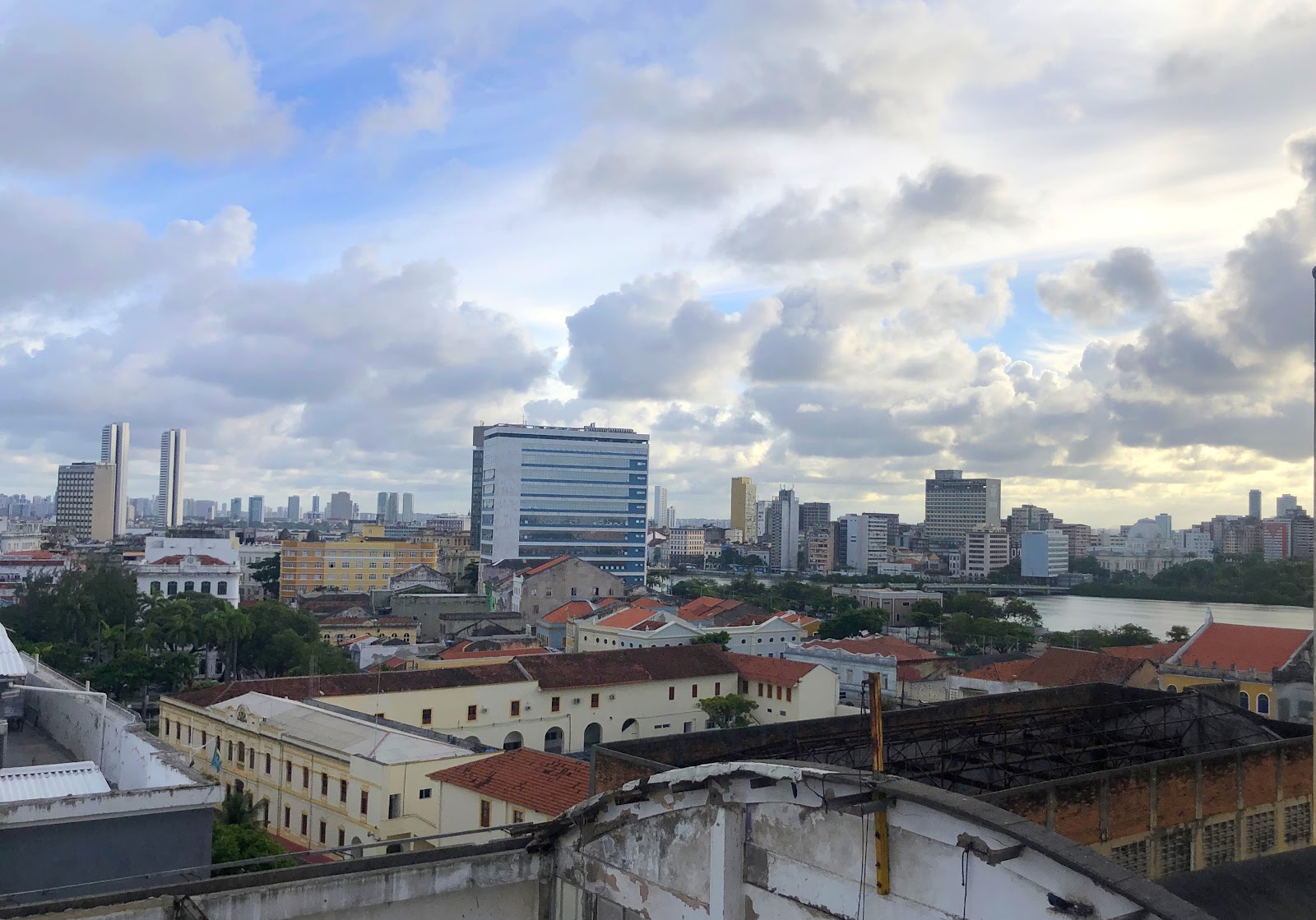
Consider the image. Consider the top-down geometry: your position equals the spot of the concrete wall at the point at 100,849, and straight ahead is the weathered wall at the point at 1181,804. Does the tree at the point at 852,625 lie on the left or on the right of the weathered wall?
left

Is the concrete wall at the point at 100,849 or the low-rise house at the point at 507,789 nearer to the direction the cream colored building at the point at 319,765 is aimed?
the concrete wall

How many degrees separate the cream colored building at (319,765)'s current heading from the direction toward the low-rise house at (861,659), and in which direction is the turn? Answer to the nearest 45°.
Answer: approximately 180°

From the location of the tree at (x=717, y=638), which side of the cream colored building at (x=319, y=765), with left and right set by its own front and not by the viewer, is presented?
back

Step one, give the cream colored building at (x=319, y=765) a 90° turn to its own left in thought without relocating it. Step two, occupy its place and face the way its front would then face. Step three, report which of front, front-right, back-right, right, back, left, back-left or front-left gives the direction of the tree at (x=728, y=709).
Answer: left

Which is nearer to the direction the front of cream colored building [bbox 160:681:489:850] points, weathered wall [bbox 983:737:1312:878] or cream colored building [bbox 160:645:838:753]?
the weathered wall

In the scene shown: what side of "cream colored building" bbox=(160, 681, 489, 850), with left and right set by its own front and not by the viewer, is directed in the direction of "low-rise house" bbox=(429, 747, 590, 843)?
left

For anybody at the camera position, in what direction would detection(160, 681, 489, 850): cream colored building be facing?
facing the viewer and to the left of the viewer

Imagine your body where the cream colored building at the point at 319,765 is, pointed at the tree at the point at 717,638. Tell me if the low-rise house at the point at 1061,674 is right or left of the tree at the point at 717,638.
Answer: right

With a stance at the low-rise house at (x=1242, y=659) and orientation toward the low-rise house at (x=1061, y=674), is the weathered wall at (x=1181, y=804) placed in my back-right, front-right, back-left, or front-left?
front-left

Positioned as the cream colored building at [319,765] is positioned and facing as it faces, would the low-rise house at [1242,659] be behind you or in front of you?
behind

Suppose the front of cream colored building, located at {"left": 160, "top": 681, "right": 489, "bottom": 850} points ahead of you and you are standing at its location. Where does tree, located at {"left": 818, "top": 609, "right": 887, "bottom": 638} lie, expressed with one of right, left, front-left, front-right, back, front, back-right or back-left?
back

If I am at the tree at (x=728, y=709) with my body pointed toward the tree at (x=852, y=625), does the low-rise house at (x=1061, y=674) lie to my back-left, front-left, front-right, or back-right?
front-right

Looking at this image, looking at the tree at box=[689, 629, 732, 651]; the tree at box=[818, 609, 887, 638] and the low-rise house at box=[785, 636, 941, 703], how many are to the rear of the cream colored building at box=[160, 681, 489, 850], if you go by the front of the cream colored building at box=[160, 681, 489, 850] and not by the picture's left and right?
3

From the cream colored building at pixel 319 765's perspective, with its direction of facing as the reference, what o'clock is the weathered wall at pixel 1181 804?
The weathered wall is roughly at 9 o'clock from the cream colored building.
